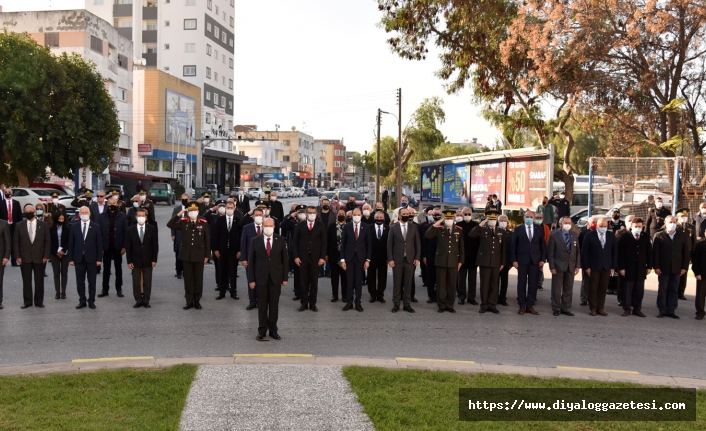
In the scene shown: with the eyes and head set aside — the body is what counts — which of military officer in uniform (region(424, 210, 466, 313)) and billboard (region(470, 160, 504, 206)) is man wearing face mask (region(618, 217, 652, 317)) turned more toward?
the military officer in uniform

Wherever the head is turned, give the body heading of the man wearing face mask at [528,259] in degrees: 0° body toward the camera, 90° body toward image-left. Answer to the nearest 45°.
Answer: approximately 0°

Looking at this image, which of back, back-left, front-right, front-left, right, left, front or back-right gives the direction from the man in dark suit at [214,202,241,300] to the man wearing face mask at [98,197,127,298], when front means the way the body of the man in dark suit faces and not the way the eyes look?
right

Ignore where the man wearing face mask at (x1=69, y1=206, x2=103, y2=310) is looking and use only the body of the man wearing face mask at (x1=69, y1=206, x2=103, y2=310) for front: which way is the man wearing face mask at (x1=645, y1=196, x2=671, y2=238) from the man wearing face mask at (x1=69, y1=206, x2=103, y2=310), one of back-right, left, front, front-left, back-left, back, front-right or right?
left

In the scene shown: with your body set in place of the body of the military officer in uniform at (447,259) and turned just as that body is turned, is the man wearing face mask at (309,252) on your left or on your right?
on your right

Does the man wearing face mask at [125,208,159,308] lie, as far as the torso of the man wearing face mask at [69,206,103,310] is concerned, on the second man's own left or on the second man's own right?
on the second man's own left

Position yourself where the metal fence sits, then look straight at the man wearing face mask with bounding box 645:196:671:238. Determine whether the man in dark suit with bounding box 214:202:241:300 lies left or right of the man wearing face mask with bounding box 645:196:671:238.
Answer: right

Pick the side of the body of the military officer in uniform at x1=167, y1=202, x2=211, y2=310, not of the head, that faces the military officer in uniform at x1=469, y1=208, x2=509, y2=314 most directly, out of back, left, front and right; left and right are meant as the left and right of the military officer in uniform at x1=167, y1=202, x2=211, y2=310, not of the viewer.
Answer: left

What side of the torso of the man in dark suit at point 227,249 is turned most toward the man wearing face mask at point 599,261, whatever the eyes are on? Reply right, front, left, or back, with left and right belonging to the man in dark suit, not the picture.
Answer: left

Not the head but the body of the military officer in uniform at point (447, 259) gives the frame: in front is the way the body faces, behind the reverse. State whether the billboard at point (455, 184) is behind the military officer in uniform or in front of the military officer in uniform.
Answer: behind
